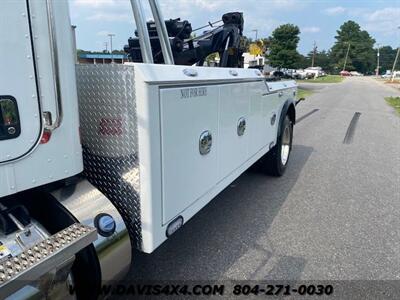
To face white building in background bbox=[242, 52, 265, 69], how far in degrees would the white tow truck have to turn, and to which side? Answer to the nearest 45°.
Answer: approximately 180°

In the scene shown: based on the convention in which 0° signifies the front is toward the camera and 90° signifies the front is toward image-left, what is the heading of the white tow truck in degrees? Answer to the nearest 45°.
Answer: approximately 45°
